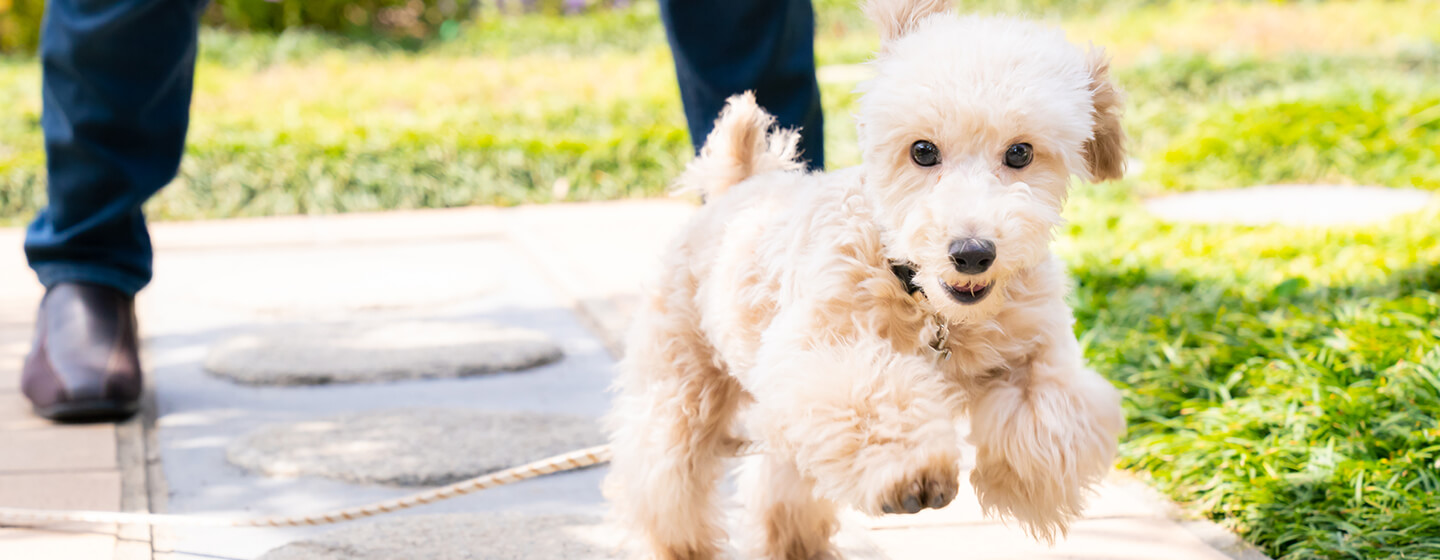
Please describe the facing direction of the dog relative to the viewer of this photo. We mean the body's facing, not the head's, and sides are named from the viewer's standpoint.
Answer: facing the viewer and to the right of the viewer

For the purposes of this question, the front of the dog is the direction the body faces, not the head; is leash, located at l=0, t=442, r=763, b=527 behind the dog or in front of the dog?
behind
